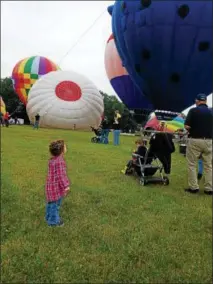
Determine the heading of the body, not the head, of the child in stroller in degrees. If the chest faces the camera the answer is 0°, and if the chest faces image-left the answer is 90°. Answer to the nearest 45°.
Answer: approximately 45°

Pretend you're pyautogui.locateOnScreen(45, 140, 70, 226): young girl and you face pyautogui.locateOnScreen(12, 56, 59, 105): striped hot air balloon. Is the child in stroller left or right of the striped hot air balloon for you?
right

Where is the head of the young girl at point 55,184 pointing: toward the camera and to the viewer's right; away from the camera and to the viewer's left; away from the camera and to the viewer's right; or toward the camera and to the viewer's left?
away from the camera and to the viewer's right

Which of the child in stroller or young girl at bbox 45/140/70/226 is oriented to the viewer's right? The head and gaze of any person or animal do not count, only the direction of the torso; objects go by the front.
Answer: the young girl

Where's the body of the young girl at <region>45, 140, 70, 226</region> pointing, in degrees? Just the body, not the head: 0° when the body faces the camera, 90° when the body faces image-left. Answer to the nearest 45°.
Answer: approximately 270°
